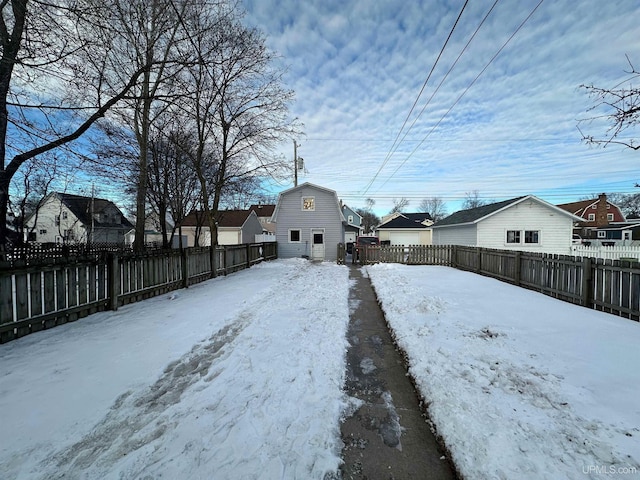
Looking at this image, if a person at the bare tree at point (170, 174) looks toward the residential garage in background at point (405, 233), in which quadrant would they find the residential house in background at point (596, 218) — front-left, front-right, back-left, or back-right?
front-right

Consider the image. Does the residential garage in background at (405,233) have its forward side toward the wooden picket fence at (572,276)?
yes

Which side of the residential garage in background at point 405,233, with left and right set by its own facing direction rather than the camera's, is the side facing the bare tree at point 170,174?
front

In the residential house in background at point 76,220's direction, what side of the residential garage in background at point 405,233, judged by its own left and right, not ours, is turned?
right

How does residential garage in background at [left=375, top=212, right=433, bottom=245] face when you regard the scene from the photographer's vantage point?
facing the viewer

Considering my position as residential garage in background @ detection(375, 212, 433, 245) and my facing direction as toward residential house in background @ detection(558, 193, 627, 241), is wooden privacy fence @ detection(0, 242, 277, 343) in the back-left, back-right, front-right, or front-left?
back-right

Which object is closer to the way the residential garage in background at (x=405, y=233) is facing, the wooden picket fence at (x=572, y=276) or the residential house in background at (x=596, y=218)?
the wooden picket fence

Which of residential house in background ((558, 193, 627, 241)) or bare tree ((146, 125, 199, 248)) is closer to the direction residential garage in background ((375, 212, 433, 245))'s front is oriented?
the bare tree

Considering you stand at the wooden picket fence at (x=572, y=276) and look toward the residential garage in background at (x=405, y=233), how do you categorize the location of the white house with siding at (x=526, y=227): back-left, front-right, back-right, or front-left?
front-right

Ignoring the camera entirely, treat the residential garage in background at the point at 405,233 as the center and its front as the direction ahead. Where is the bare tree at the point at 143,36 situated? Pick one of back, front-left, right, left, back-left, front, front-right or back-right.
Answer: front

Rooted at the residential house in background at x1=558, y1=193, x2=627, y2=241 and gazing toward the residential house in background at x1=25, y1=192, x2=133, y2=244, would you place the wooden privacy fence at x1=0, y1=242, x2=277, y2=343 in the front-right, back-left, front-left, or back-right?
front-left

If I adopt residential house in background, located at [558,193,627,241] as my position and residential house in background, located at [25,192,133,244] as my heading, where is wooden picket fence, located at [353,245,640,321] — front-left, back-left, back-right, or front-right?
front-left

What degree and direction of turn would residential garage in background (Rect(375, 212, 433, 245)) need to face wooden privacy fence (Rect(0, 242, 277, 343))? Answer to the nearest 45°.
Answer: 0° — it already faces it

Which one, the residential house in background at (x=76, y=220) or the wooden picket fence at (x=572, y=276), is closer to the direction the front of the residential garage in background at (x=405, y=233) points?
the wooden picket fence

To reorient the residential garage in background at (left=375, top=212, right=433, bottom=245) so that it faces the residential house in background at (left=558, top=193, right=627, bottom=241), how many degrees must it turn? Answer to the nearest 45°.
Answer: approximately 135° to its left
